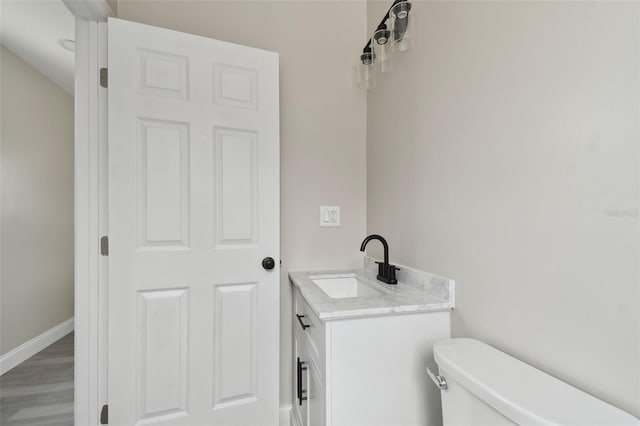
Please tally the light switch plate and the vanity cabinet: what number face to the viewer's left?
1

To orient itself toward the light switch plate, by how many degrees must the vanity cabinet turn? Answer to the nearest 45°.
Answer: approximately 90° to its right

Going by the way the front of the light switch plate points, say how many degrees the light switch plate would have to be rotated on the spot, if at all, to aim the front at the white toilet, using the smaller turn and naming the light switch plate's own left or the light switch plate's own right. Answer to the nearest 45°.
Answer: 0° — it already faces it

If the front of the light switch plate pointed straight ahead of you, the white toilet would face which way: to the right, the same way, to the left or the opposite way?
to the right

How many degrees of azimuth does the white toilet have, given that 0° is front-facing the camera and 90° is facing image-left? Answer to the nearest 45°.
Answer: approximately 45°

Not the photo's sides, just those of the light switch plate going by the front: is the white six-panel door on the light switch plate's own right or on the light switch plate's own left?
on the light switch plate's own right

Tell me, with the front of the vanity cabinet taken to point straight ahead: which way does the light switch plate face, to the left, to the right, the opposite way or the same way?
to the left

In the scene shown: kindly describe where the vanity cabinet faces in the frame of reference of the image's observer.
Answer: facing to the left of the viewer
